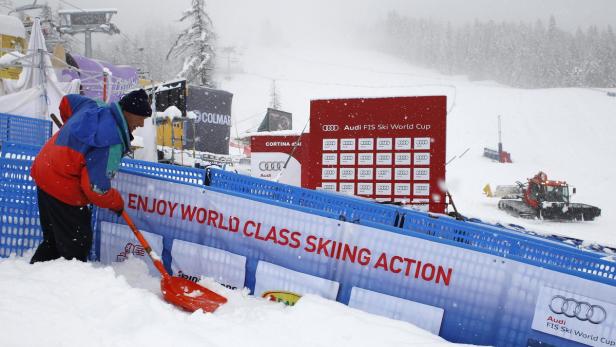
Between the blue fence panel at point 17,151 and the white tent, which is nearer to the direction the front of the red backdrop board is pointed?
the blue fence panel

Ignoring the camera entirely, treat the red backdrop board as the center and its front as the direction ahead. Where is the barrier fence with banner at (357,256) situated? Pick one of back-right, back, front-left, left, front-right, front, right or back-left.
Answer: front

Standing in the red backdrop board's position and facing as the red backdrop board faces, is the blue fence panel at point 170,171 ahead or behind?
ahead

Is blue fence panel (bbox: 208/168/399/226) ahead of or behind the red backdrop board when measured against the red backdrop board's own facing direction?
ahead

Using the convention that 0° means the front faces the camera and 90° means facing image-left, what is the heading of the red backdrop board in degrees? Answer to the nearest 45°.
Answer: approximately 0°
